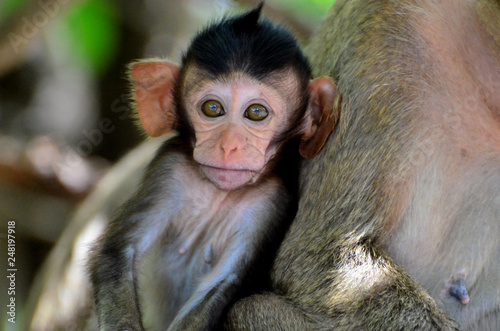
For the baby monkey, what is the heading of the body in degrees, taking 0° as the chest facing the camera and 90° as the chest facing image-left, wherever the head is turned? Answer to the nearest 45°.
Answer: approximately 0°
